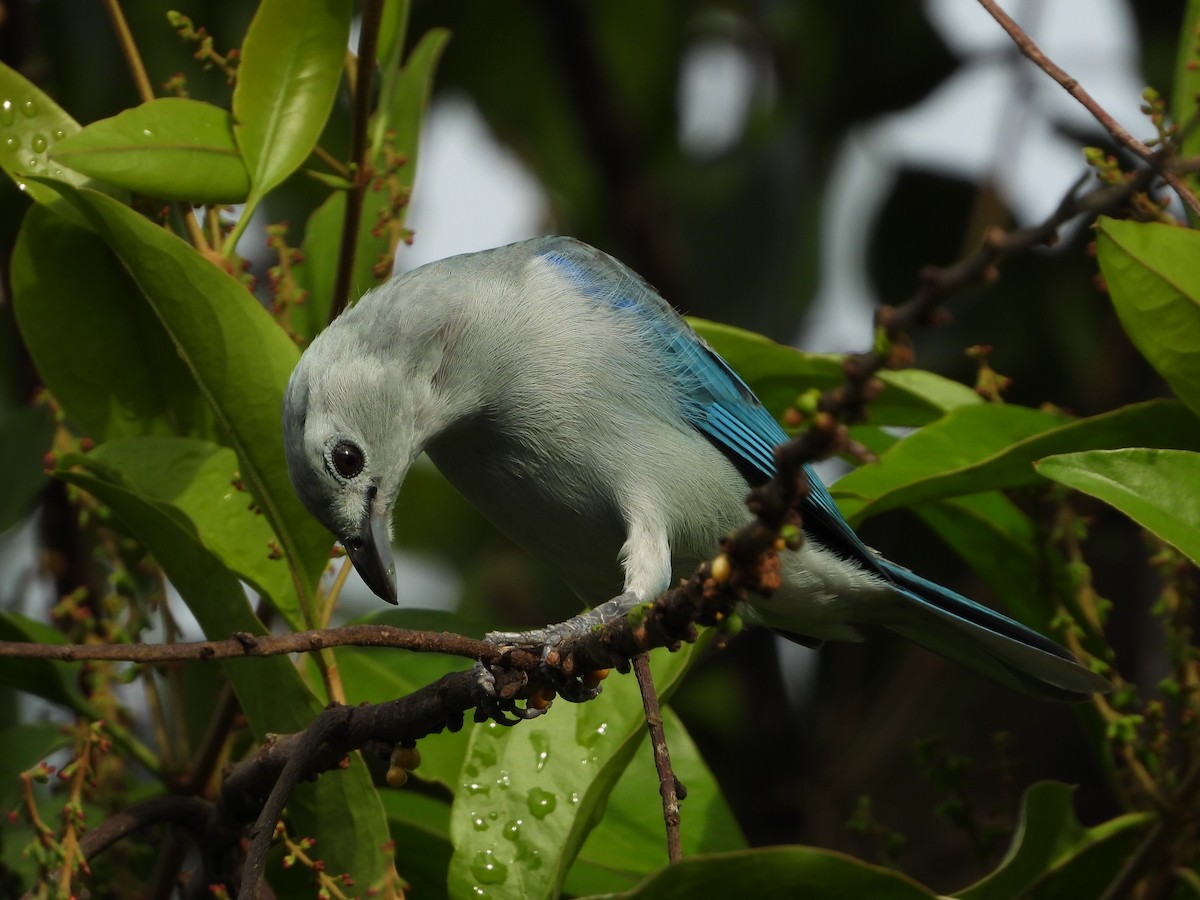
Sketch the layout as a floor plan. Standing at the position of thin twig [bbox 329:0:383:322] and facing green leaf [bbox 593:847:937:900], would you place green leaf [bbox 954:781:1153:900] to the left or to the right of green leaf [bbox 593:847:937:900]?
left

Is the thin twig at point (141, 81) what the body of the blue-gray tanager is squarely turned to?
yes

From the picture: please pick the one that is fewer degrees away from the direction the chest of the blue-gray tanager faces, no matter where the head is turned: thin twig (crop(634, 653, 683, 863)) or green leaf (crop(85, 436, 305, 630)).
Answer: the green leaf

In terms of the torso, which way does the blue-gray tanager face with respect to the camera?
to the viewer's left

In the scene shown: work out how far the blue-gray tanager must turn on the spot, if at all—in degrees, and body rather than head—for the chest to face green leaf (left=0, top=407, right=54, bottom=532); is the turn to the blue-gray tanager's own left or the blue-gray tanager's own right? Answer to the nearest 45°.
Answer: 0° — it already faces it

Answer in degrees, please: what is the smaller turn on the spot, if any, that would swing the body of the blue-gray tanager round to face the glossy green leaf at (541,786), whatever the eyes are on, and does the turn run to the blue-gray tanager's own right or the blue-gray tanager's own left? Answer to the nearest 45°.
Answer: approximately 90° to the blue-gray tanager's own left
